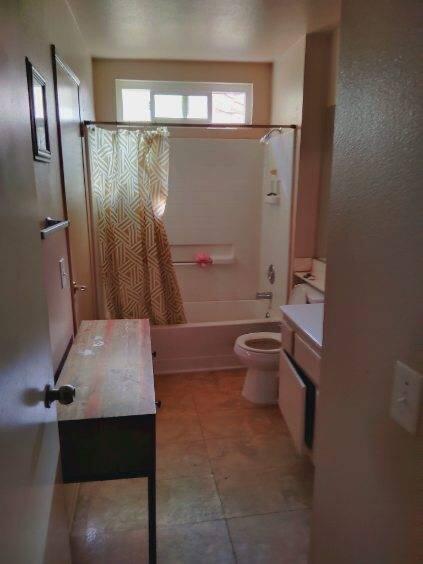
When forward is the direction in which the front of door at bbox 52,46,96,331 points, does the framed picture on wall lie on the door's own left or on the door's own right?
on the door's own right

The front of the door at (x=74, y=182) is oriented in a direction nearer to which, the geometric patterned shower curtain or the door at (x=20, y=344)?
the geometric patterned shower curtain

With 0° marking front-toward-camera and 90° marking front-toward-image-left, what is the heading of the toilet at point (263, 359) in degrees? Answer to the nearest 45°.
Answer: approximately 90°

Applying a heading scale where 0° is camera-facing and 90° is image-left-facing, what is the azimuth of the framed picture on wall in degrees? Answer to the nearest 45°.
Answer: approximately 270°

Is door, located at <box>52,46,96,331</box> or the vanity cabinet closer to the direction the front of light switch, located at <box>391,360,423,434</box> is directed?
the door

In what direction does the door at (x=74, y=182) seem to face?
to the viewer's right

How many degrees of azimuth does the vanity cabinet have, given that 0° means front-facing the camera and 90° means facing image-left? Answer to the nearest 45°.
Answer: approximately 90°

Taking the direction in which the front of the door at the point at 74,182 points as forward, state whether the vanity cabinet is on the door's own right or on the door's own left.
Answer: on the door's own right

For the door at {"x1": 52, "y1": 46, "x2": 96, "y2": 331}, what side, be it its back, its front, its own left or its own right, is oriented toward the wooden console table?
right
